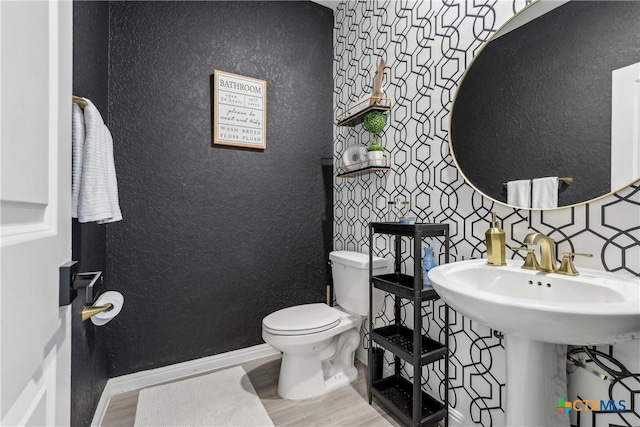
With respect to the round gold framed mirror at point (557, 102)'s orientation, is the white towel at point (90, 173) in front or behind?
in front

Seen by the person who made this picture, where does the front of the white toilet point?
facing the viewer and to the left of the viewer

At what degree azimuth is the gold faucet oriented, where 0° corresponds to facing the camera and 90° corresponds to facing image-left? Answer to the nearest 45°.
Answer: approximately 45°

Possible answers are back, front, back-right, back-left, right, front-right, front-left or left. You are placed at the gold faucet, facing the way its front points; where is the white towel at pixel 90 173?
front

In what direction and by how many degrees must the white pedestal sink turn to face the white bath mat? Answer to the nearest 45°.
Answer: approximately 45° to its right

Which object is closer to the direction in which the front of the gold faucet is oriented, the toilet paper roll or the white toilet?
the toilet paper roll

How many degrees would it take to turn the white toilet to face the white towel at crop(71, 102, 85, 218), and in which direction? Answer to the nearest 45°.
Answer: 0° — it already faces it

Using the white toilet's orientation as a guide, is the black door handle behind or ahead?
ahead
